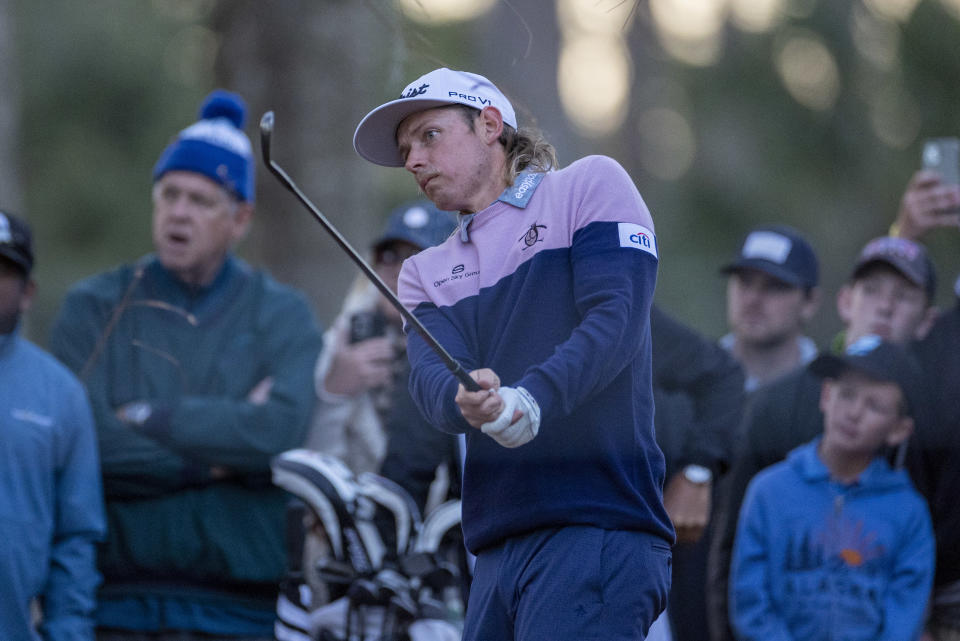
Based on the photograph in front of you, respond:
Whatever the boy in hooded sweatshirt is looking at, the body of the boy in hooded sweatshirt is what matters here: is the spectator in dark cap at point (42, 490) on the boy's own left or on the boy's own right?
on the boy's own right

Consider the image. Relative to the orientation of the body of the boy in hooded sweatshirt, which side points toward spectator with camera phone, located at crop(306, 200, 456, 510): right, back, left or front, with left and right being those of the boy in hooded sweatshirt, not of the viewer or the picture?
right

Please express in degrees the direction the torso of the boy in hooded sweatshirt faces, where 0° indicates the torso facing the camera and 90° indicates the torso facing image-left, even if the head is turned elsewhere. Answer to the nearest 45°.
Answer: approximately 0°

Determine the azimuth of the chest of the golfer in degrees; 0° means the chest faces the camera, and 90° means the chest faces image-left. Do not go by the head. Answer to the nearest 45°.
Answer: approximately 45°

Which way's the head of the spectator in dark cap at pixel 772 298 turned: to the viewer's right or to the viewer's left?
to the viewer's left

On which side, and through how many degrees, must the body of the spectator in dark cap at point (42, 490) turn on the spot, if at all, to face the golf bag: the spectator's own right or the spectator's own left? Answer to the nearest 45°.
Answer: approximately 90° to the spectator's own left

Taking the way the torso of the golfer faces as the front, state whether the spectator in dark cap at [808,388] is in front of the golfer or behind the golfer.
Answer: behind

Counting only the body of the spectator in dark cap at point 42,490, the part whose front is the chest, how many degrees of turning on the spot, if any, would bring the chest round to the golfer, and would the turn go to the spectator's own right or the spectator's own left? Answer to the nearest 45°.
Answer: approximately 45° to the spectator's own left

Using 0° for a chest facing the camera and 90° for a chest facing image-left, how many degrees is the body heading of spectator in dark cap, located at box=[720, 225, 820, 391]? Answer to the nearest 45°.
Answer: approximately 45°

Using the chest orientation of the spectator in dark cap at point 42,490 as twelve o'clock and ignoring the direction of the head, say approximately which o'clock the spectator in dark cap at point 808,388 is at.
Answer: the spectator in dark cap at point 808,388 is roughly at 9 o'clock from the spectator in dark cap at point 42,490.

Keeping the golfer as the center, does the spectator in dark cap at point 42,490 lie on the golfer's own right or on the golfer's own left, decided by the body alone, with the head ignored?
on the golfer's own right

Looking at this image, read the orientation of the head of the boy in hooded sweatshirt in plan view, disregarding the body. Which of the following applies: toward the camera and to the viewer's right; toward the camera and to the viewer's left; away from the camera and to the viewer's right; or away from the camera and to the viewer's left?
toward the camera and to the viewer's left
